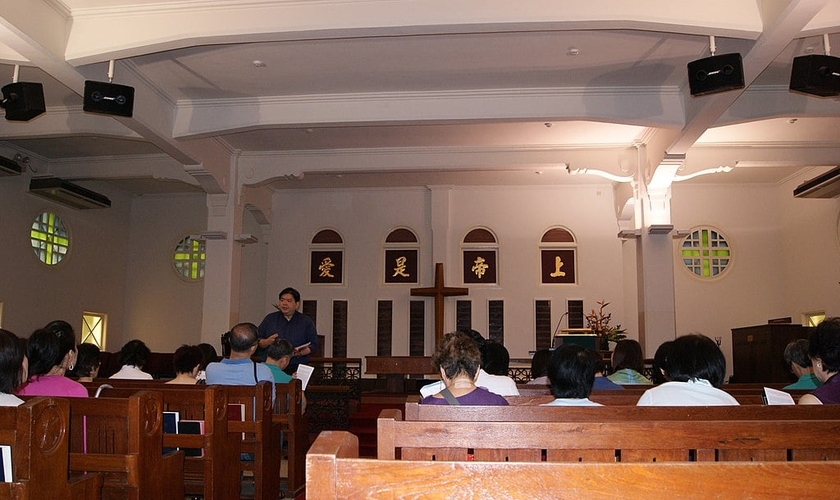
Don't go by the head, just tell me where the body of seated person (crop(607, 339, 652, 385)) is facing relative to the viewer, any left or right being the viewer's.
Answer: facing away from the viewer

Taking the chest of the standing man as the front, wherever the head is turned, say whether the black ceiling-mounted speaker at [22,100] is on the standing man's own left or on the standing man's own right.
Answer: on the standing man's own right

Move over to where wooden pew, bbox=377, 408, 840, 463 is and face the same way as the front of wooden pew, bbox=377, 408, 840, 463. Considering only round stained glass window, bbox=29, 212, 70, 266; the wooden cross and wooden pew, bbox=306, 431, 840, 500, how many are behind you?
1

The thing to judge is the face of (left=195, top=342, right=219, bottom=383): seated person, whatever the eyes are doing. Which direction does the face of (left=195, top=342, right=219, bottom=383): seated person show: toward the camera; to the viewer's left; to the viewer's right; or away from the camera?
away from the camera

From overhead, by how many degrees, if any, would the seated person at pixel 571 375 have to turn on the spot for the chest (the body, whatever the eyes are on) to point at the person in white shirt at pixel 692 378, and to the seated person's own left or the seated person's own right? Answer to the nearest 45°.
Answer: approximately 90° to the seated person's own right

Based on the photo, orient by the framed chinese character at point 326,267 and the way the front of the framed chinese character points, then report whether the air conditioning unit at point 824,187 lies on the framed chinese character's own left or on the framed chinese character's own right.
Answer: on the framed chinese character's own left

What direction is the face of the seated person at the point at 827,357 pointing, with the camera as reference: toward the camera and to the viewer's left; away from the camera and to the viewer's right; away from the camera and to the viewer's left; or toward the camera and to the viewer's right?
away from the camera and to the viewer's left

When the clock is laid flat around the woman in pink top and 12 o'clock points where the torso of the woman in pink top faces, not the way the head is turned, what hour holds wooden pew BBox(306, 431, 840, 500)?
The wooden pew is roughly at 4 o'clock from the woman in pink top.

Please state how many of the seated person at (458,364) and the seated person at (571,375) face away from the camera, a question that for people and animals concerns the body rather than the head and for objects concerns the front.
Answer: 2

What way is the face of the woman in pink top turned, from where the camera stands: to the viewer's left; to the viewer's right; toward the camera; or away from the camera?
away from the camera

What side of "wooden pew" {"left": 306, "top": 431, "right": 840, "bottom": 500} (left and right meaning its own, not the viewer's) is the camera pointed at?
back

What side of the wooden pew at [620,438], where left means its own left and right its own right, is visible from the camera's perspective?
back

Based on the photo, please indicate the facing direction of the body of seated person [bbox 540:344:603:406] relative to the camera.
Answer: away from the camera

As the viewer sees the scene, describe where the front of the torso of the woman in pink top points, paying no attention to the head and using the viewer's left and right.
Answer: facing away from the viewer and to the right of the viewer
